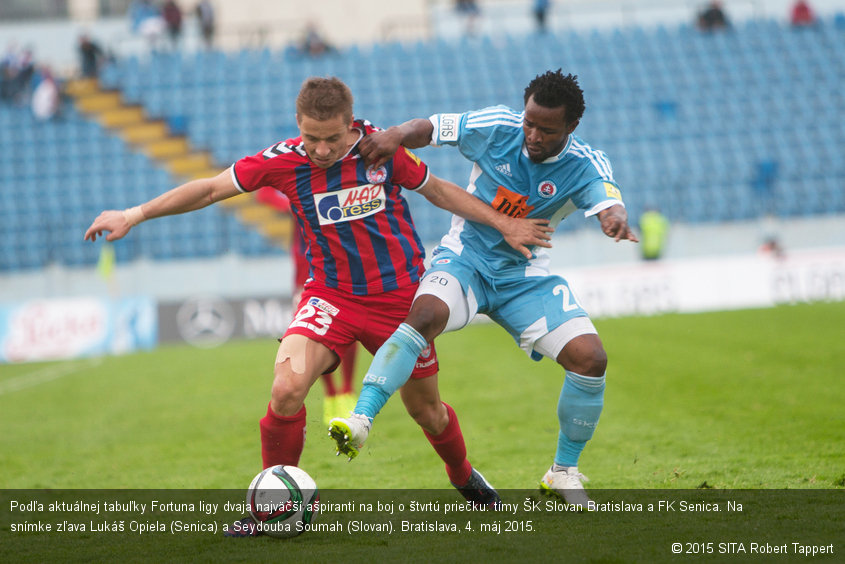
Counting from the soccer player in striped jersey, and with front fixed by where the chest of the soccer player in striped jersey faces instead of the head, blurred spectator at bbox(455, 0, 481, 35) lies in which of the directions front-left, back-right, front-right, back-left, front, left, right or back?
back

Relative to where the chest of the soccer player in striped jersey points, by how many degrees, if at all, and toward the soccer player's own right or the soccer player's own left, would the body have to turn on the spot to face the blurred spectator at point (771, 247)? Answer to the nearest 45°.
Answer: approximately 135° to the soccer player's own left

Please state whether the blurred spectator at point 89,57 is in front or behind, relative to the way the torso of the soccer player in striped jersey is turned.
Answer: behind

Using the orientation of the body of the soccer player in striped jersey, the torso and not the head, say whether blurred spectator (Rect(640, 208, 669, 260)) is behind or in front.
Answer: behind

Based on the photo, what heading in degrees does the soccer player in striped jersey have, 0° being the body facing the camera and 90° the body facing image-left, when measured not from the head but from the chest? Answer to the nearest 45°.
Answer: approximately 0°

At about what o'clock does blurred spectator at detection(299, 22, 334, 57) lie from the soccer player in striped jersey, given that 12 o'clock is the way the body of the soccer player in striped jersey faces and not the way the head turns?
The blurred spectator is roughly at 6 o'clock from the soccer player in striped jersey.

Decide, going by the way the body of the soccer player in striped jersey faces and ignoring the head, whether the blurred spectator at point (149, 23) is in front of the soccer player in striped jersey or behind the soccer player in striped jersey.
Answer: behind

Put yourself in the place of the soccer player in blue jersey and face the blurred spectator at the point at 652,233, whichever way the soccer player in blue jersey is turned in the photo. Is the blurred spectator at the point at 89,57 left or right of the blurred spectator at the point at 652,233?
left
